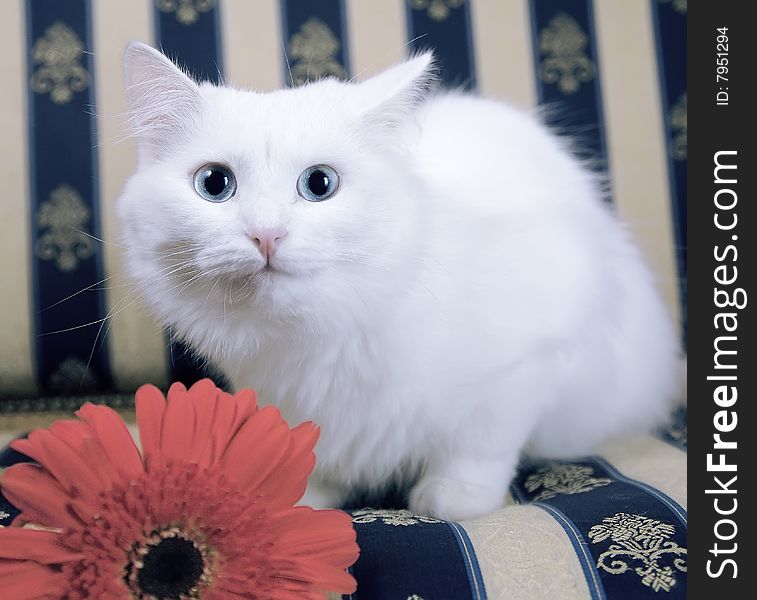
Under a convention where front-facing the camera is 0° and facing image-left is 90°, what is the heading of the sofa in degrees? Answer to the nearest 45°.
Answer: approximately 0°

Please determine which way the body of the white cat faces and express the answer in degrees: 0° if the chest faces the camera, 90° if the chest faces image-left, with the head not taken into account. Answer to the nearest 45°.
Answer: approximately 45°
